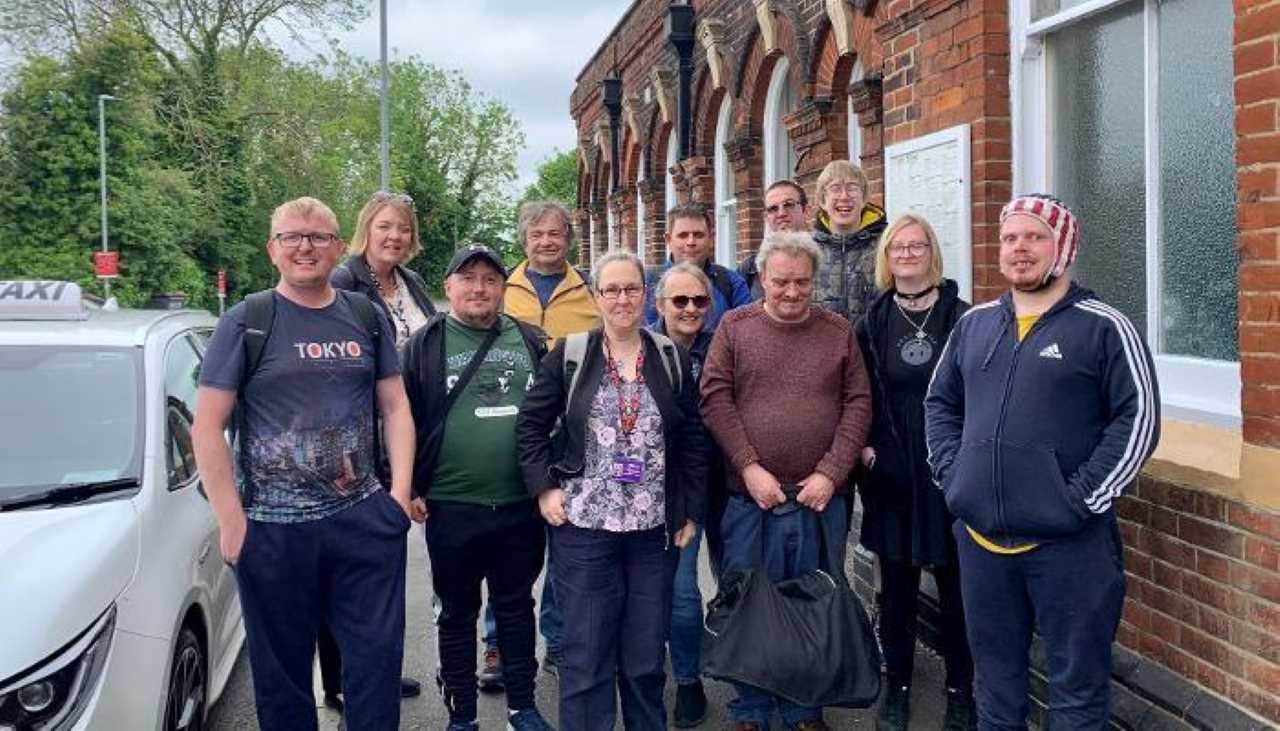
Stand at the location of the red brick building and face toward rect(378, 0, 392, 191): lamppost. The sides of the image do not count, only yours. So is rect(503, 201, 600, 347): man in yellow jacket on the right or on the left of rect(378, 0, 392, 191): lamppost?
left

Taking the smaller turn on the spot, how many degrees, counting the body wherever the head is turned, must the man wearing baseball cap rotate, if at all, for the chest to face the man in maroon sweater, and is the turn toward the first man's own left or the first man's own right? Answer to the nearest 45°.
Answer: approximately 90° to the first man's own left

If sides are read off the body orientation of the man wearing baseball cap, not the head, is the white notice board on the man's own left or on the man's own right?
on the man's own left

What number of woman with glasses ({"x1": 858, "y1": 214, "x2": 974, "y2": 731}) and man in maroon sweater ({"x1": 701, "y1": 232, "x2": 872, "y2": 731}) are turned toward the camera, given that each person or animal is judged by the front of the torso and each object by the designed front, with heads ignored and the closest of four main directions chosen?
2

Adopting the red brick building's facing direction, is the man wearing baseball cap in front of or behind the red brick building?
in front

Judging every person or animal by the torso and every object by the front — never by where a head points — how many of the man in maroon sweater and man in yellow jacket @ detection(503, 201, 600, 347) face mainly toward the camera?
2

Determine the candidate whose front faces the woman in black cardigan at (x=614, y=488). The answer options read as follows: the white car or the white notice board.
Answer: the white notice board

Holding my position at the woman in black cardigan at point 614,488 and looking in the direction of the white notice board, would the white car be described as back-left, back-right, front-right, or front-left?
back-left

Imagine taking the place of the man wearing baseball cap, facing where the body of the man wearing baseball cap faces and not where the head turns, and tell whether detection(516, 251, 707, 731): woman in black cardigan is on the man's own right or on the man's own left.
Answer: on the man's own left
